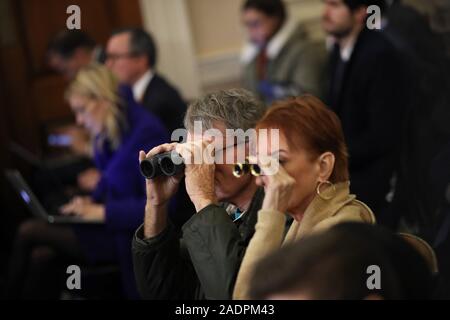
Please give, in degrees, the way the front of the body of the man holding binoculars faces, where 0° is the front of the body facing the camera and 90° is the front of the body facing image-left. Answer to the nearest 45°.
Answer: approximately 45°

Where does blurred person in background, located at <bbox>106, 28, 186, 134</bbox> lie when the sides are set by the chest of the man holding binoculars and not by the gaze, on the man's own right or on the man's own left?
on the man's own right

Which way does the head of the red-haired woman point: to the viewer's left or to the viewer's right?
to the viewer's left

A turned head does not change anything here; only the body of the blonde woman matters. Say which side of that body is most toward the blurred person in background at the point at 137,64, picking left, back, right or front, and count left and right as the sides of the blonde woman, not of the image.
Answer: right

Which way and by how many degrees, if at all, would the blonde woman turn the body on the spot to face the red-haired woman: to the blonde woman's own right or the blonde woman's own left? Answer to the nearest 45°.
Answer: approximately 90° to the blonde woman's own left

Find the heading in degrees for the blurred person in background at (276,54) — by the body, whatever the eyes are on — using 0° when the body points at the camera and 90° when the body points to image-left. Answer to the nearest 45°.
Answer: approximately 45°

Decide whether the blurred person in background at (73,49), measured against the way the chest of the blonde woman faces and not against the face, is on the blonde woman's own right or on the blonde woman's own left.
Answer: on the blonde woman's own right

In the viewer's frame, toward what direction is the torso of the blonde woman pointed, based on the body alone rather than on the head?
to the viewer's left

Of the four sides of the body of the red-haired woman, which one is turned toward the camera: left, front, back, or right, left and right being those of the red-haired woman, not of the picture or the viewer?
left

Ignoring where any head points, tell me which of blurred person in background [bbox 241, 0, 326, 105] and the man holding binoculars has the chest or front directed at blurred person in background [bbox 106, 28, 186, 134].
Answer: blurred person in background [bbox 241, 0, 326, 105]

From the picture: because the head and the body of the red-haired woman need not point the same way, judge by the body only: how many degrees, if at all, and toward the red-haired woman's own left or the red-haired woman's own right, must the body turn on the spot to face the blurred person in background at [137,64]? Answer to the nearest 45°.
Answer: approximately 90° to the red-haired woman's own right
